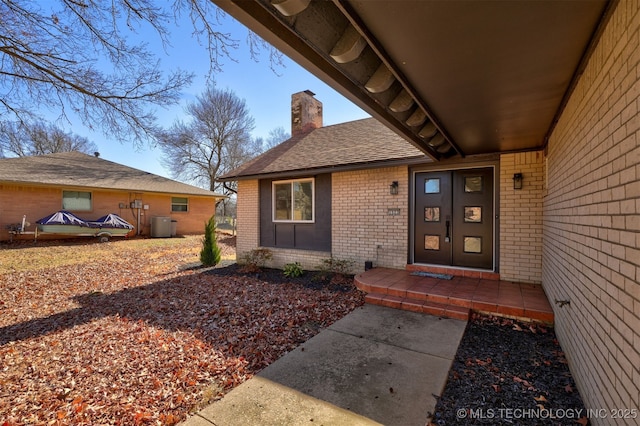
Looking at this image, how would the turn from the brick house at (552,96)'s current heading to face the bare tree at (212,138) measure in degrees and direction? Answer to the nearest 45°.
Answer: approximately 135° to its right

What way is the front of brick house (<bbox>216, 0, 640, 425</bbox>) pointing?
toward the camera

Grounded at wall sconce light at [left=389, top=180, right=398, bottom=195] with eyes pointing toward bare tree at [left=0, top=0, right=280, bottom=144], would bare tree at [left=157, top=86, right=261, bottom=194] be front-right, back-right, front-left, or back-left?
front-right

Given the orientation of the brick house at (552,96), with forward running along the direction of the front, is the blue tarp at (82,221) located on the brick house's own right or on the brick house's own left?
on the brick house's own right

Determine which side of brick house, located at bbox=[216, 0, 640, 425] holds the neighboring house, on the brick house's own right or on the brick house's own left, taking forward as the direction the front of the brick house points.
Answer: on the brick house's own right

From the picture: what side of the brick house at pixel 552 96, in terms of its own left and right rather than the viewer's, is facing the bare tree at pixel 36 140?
right

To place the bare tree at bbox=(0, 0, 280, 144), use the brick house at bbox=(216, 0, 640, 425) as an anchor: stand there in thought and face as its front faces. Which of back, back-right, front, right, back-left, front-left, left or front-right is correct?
right

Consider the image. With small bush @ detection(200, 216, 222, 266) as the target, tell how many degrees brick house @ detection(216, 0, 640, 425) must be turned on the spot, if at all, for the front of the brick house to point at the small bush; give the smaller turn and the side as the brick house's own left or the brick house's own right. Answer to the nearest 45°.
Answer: approximately 135° to the brick house's own right
